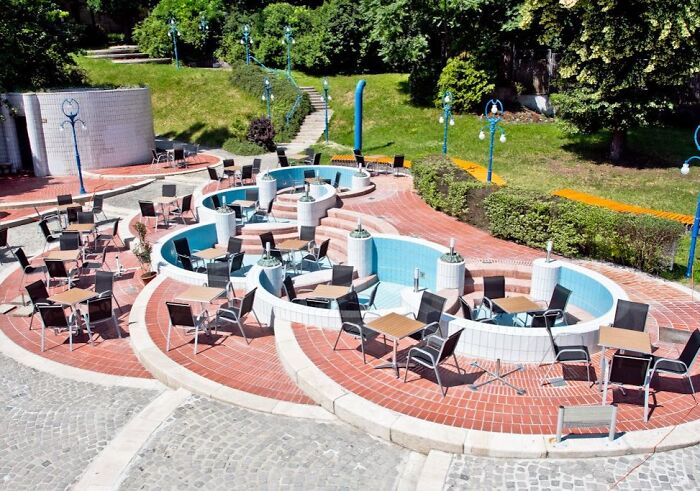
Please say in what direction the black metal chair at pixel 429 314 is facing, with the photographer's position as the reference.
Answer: facing the viewer and to the left of the viewer

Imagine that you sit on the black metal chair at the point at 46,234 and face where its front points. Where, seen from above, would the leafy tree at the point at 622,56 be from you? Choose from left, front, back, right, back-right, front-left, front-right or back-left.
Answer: front

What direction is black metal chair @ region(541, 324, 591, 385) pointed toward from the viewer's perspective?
to the viewer's right

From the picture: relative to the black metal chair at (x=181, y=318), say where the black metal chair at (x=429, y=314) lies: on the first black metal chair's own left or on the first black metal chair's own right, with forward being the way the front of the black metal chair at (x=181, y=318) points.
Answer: on the first black metal chair's own right

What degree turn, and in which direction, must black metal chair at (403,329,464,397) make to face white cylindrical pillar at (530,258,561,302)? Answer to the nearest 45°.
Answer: approximately 90° to its right

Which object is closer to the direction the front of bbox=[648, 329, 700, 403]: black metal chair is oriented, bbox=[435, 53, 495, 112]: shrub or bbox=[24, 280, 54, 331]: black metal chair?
the black metal chair

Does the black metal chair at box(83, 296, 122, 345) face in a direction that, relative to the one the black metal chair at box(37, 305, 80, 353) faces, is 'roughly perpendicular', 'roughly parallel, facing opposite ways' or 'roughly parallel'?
roughly perpendicular

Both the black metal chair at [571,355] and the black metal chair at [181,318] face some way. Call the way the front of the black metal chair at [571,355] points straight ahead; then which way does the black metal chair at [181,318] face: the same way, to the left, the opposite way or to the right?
to the left

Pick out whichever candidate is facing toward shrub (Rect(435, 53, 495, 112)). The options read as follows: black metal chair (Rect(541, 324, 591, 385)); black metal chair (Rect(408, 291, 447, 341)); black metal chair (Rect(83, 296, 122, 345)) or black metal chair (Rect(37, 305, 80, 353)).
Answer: black metal chair (Rect(37, 305, 80, 353))

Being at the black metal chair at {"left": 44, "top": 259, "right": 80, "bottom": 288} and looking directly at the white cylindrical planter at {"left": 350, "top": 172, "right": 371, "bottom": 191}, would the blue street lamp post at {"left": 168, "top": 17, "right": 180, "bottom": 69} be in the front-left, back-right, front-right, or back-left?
front-left

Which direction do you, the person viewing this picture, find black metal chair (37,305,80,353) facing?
facing away from the viewer and to the right of the viewer

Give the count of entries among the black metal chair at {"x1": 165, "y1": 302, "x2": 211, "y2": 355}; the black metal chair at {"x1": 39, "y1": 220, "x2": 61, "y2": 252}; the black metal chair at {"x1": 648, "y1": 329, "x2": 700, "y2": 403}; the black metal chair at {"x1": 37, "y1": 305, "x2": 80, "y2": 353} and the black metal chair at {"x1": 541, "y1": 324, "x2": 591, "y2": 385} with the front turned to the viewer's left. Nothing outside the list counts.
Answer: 1

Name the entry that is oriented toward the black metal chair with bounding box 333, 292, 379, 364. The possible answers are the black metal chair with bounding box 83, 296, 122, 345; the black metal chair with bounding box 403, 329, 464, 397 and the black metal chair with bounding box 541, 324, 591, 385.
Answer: the black metal chair with bounding box 403, 329, 464, 397

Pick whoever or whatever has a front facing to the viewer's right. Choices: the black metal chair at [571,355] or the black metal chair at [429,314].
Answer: the black metal chair at [571,355]

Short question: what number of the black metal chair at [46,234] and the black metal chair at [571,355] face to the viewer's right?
2

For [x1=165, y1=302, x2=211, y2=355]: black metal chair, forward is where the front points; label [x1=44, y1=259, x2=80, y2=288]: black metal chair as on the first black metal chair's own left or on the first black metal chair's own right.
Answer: on the first black metal chair's own left

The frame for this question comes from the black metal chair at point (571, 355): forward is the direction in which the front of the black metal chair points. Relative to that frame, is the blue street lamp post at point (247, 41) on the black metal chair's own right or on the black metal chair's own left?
on the black metal chair's own left

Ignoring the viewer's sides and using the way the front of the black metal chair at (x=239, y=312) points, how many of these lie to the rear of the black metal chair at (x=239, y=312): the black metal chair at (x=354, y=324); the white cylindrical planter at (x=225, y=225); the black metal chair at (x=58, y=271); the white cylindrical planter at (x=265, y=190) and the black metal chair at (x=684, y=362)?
2

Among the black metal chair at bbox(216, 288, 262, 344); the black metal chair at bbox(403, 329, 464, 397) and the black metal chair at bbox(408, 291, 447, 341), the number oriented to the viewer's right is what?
0

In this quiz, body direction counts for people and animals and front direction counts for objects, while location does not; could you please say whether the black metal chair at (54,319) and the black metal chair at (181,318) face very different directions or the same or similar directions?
same or similar directions

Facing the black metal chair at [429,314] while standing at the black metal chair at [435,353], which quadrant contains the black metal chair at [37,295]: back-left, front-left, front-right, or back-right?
front-left

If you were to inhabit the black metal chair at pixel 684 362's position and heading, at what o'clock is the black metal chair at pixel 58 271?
the black metal chair at pixel 58 271 is roughly at 12 o'clock from the black metal chair at pixel 684 362.

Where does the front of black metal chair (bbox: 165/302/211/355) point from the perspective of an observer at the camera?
facing away from the viewer and to the right of the viewer

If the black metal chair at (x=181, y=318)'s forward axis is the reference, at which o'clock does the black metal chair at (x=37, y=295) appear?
the black metal chair at (x=37, y=295) is roughly at 9 o'clock from the black metal chair at (x=181, y=318).
